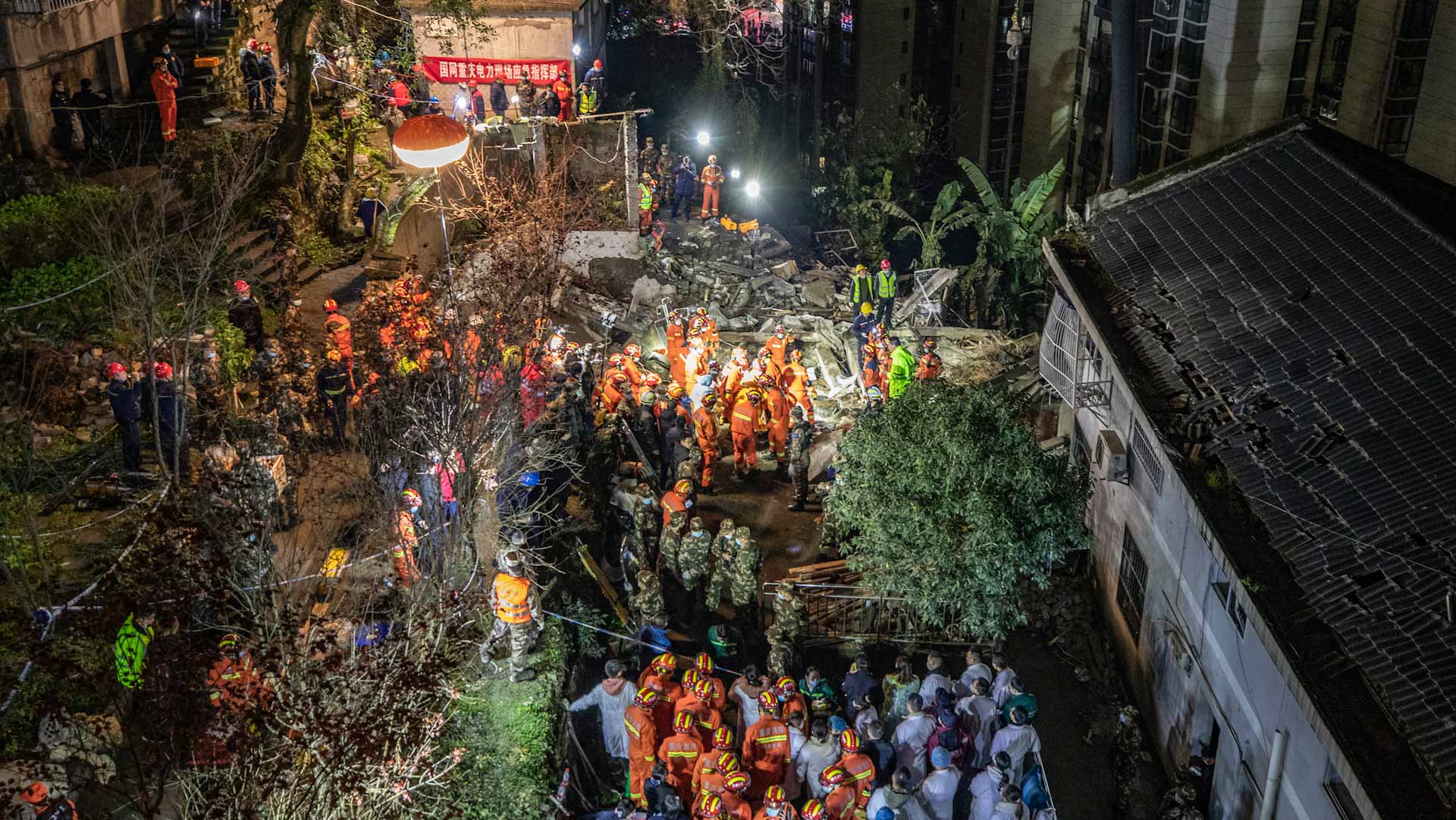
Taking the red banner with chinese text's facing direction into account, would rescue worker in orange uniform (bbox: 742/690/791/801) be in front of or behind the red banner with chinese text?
in front

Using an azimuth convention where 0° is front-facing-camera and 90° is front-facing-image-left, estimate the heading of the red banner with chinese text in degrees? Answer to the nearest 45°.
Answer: approximately 0°

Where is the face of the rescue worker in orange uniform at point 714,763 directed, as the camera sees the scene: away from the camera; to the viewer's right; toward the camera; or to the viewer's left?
away from the camera

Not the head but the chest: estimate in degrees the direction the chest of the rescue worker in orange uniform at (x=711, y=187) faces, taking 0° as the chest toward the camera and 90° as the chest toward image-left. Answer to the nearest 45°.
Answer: approximately 0°

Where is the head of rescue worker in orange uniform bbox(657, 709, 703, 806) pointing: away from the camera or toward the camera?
away from the camera

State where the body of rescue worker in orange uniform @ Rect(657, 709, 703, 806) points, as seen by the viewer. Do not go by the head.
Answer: away from the camera

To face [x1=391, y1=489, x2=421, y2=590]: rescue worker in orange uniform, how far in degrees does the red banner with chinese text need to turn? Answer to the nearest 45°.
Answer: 0° — it already faces them

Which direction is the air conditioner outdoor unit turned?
to the viewer's left

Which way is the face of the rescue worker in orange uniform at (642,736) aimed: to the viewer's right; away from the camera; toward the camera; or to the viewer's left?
away from the camera

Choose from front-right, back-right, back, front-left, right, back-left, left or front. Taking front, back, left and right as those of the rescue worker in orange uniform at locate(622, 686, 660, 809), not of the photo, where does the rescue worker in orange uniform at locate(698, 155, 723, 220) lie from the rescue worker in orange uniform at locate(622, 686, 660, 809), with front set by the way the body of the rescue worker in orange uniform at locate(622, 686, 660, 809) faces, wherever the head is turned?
front-left
